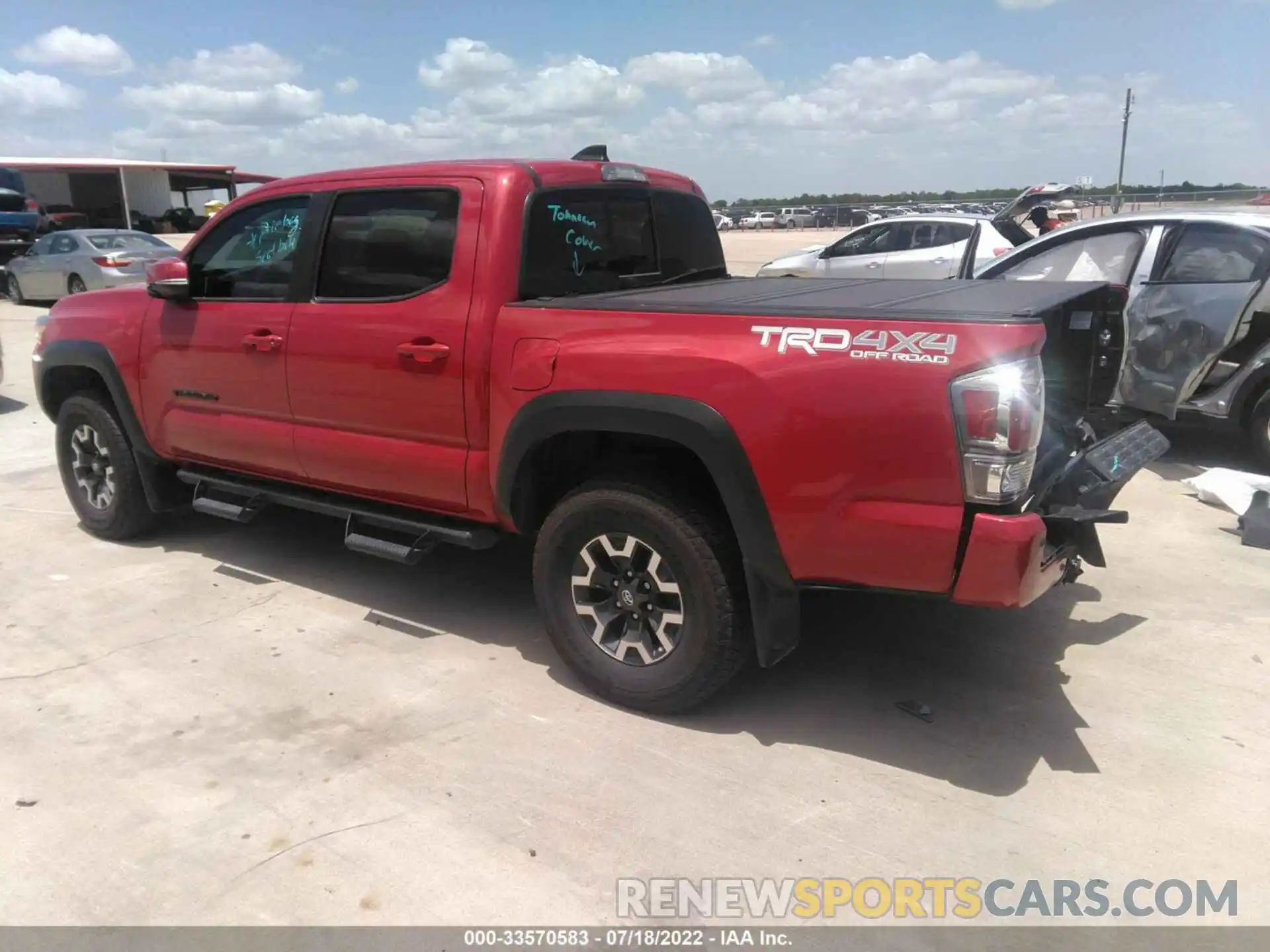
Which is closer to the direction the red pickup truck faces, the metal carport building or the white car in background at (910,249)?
the metal carport building

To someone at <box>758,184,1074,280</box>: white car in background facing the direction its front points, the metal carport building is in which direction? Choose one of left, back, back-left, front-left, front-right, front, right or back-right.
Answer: front-right

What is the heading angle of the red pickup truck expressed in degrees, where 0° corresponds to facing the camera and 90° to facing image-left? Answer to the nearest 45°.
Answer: approximately 135°

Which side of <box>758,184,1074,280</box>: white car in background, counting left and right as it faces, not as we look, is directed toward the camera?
left

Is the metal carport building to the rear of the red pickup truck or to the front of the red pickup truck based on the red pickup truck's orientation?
to the front

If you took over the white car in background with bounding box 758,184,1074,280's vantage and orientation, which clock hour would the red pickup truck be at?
The red pickup truck is roughly at 9 o'clock from the white car in background.

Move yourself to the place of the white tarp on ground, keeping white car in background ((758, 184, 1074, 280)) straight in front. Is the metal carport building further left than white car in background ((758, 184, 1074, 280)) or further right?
left

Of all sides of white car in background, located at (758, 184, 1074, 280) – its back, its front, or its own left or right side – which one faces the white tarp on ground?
left

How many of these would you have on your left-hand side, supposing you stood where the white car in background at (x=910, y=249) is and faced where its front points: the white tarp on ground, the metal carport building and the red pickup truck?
2

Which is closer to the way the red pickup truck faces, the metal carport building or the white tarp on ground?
the metal carport building

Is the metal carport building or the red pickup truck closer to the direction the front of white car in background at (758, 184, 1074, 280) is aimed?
the metal carport building

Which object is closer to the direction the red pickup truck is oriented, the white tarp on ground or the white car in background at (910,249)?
the white car in background
